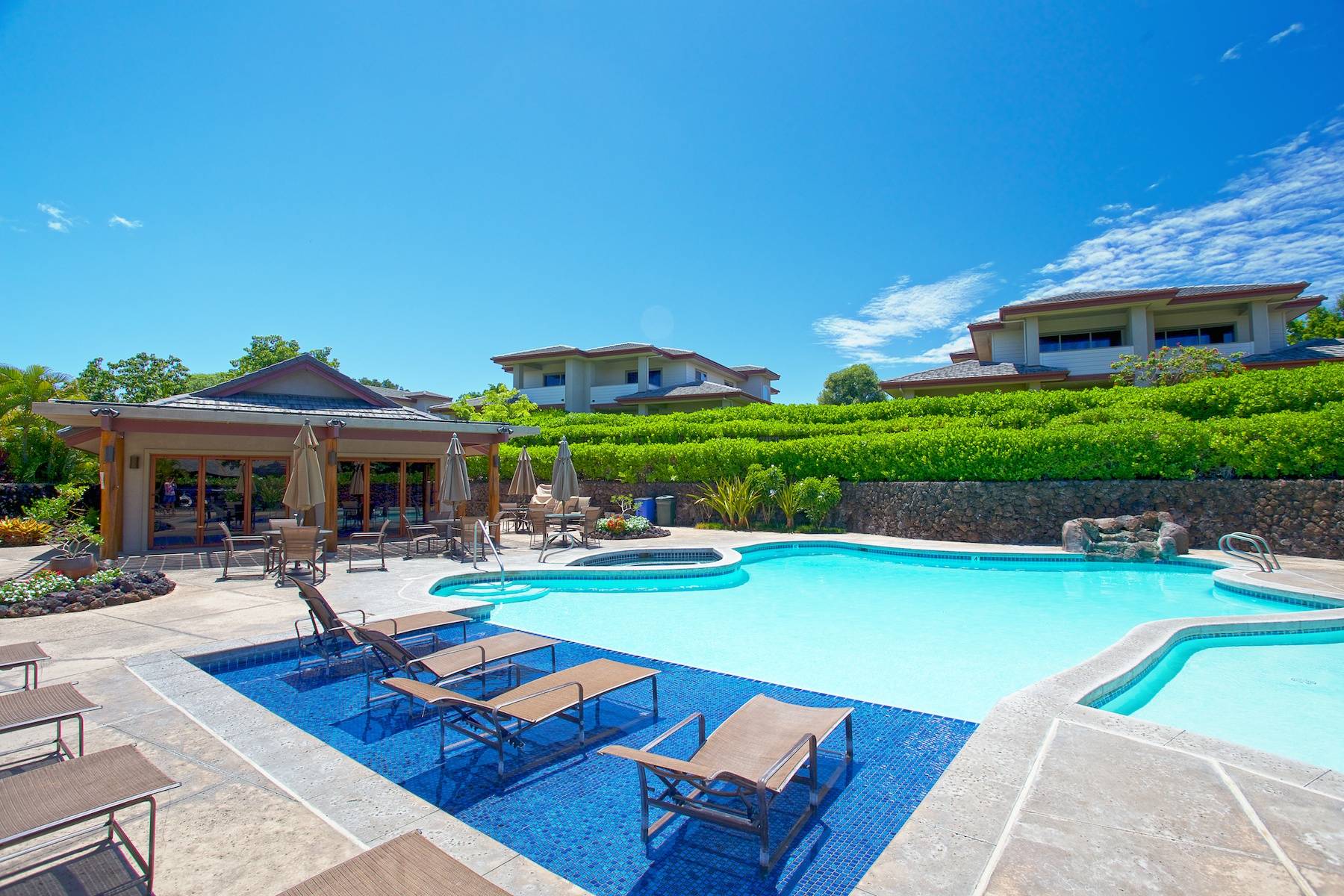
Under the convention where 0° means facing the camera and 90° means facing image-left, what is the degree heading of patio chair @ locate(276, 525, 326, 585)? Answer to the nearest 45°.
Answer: approximately 180°

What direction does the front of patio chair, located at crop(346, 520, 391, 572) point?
to the viewer's left

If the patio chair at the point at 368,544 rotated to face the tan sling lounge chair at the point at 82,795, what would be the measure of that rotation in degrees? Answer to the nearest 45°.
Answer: approximately 90° to its left

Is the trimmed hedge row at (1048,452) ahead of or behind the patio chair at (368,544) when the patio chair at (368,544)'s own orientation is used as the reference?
behind

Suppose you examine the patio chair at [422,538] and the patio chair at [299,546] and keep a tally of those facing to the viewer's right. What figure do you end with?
1

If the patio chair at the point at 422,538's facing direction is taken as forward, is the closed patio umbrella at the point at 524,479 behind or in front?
in front

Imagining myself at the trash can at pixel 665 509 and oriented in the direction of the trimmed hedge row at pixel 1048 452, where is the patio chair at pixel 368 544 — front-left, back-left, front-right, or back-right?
back-right

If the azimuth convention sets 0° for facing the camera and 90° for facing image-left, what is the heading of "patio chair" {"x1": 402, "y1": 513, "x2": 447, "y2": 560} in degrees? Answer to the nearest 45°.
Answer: approximately 270°
